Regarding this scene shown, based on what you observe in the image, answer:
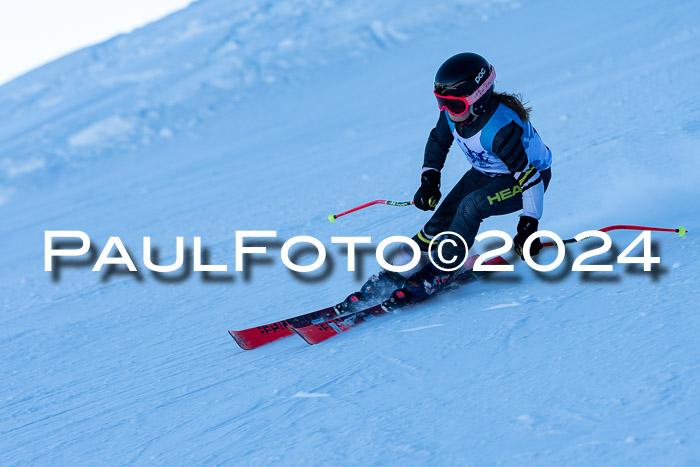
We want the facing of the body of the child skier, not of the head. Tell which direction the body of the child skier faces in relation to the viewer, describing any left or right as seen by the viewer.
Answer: facing the viewer and to the left of the viewer

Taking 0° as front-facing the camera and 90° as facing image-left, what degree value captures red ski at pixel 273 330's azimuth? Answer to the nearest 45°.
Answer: approximately 45°

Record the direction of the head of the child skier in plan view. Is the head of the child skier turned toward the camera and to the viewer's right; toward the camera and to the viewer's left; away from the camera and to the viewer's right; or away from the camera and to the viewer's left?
toward the camera and to the viewer's left
